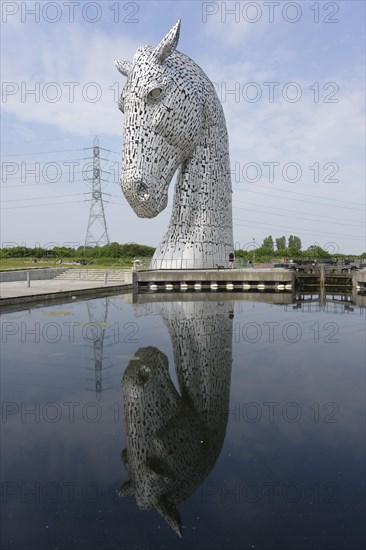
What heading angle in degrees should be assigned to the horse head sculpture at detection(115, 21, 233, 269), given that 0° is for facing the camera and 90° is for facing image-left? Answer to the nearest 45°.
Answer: approximately 45°
